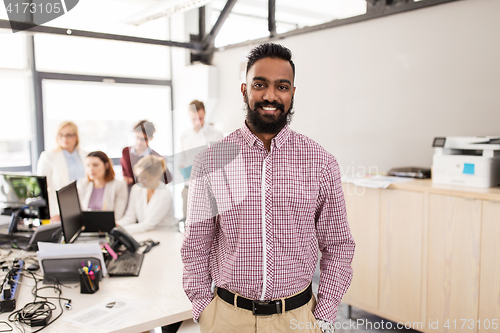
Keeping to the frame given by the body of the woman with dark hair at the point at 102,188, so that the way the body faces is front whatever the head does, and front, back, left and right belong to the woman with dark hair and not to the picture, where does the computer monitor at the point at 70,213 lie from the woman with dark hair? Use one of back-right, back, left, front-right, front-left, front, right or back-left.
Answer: front-left

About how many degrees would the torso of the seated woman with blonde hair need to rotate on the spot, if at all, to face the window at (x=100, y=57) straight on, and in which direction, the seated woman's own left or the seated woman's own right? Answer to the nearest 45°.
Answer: approximately 135° to the seated woman's own right

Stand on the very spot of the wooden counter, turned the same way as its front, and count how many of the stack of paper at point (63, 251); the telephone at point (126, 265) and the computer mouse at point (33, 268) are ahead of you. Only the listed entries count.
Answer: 3

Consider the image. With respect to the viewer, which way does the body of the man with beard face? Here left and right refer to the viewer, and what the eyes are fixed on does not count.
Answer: facing the viewer

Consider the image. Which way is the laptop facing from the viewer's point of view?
away from the camera

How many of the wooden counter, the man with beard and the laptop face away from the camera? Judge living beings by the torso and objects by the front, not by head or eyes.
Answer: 1

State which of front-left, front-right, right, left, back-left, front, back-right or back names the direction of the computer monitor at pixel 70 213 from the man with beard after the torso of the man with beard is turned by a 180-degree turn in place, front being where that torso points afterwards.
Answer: front-left

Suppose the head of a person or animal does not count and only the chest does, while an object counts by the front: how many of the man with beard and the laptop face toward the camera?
1

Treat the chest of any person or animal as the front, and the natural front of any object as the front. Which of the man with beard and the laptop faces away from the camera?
the laptop

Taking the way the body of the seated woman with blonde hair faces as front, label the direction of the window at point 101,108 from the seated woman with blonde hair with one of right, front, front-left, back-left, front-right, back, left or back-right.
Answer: back-right

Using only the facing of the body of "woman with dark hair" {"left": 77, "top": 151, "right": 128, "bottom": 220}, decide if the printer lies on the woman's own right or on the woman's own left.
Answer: on the woman's own left

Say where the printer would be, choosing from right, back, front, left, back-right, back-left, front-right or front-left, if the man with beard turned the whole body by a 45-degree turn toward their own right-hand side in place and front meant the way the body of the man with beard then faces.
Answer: back

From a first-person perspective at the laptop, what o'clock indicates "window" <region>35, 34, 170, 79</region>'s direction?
The window is roughly at 12 o'clock from the laptop.

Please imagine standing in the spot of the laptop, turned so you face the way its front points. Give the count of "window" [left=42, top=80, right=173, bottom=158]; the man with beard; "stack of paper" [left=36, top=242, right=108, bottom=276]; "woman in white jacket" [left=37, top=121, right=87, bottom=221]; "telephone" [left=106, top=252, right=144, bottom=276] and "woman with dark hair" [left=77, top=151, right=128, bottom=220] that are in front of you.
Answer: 3

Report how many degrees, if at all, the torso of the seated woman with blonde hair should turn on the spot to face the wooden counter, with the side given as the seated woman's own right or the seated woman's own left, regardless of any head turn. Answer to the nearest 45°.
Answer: approximately 90° to the seated woman's own left

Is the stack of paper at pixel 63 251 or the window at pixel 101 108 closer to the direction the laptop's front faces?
the window

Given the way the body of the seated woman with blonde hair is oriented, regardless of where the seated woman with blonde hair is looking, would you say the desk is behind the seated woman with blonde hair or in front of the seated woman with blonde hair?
in front
